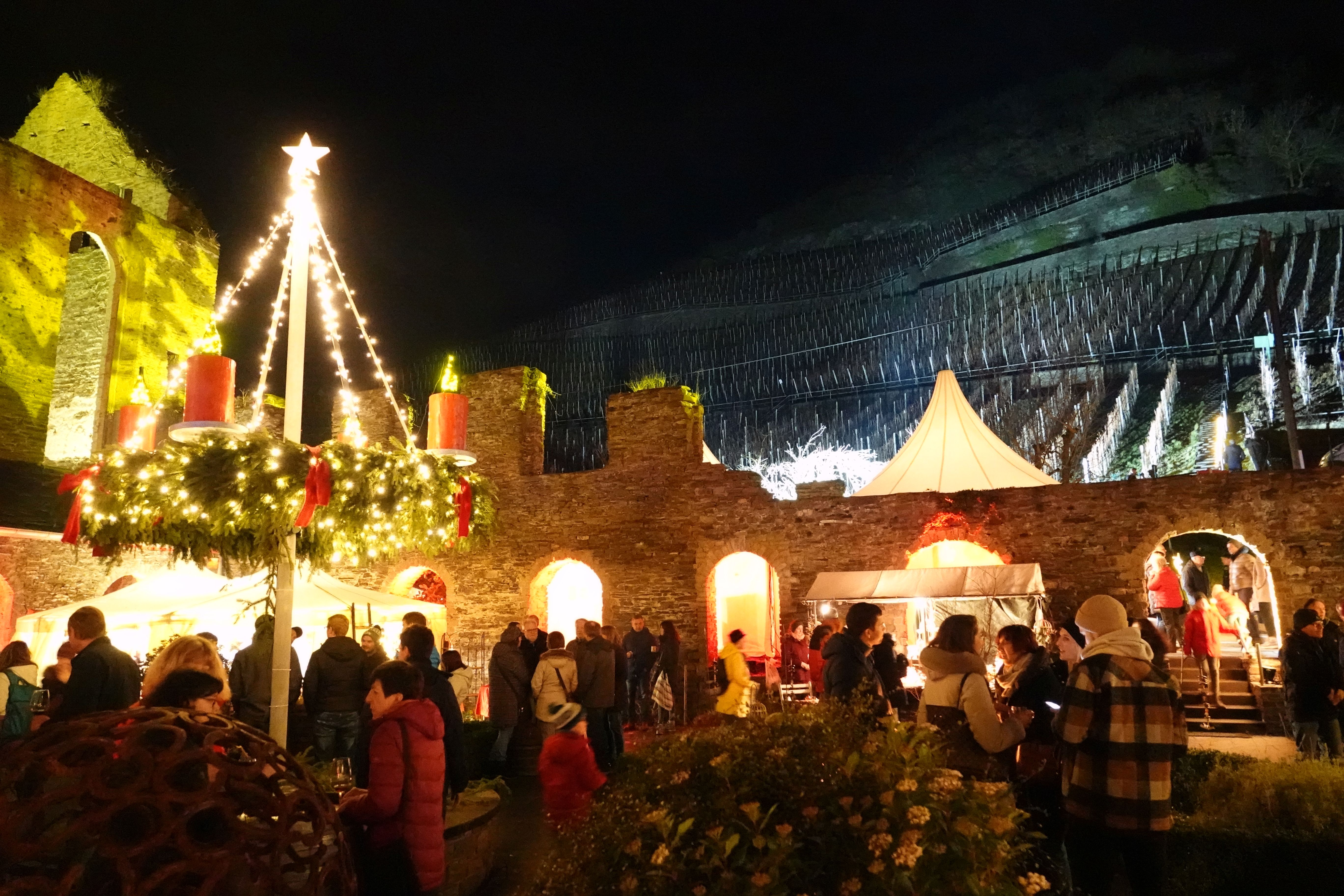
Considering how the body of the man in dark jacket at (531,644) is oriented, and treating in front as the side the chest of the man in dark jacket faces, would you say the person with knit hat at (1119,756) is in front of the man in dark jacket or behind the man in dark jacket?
in front

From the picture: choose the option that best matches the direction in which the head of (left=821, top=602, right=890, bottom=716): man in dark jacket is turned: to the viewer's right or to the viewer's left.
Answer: to the viewer's right

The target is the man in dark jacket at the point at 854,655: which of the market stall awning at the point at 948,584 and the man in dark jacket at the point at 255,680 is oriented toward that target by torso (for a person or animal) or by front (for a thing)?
the market stall awning

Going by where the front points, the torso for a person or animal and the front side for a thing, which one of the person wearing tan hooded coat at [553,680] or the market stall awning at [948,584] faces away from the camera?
the person wearing tan hooded coat

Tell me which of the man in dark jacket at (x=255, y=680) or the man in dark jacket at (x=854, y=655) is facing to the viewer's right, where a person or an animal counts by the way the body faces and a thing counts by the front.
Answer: the man in dark jacket at (x=854, y=655)

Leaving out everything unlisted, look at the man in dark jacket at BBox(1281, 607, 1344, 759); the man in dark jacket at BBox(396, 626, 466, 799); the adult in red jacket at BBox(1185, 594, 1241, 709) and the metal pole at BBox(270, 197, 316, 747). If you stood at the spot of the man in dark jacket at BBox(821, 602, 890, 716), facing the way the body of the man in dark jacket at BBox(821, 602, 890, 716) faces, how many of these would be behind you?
2

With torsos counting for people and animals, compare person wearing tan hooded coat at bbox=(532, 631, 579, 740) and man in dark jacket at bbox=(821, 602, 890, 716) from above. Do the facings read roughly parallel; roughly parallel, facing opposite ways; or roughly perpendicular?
roughly perpendicular

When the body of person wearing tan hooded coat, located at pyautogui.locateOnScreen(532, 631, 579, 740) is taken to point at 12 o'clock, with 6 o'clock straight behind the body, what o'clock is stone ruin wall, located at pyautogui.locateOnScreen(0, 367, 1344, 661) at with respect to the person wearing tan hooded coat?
The stone ruin wall is roughly at 1 o'clock from the person wearing tan hooded coat.
